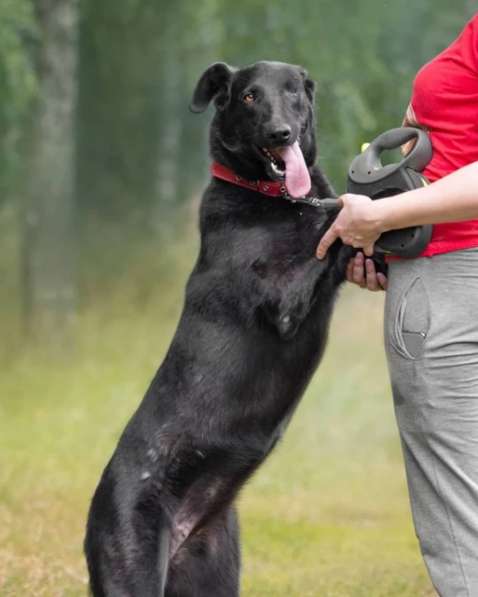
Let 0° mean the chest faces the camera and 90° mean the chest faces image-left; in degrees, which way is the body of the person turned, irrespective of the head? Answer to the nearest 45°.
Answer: approximately 90°

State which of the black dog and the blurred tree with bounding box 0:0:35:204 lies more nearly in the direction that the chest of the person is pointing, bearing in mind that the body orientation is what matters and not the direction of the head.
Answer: the black dog

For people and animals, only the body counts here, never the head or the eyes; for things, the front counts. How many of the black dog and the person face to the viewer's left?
1

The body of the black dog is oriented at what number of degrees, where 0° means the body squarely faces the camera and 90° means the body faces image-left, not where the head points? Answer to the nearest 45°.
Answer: approximately 315°

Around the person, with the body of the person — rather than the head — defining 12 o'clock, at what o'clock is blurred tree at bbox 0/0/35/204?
The blurred tree is roughly at 2 o'clock from the person.

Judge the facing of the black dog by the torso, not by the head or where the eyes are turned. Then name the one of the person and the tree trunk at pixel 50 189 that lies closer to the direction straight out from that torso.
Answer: the person

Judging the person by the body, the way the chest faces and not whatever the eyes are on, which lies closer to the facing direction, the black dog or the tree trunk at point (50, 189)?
the black dog

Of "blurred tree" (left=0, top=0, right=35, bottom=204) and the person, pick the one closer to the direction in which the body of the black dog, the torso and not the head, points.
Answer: the person
